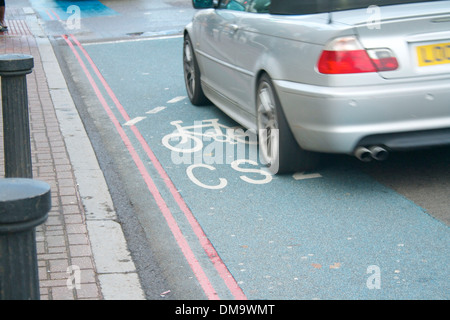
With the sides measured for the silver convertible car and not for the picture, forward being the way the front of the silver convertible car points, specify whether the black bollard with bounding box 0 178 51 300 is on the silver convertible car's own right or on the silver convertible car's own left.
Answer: on the silver convertible car's own left

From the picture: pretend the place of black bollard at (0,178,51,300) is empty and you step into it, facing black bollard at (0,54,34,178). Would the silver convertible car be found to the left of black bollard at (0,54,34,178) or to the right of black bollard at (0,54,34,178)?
right

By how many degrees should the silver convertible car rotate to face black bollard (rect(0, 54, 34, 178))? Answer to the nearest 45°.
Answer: approximately 90° to its left

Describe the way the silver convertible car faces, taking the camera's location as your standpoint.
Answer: facing away from the viewer and to the left of the viewer
